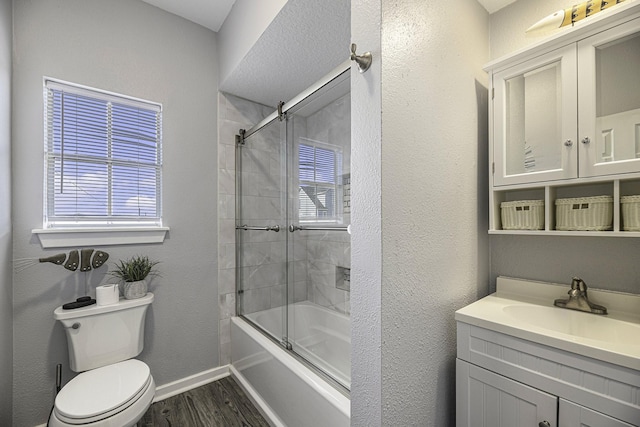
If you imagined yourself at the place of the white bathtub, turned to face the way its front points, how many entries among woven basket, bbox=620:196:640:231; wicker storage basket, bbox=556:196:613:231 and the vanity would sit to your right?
0

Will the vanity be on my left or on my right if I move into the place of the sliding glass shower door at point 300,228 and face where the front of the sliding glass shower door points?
on my left

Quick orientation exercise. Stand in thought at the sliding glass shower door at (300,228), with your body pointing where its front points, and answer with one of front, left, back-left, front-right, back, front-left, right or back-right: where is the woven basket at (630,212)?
left

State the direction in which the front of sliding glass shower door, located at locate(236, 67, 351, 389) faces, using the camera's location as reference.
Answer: facing the viewer and to the left of the viewer

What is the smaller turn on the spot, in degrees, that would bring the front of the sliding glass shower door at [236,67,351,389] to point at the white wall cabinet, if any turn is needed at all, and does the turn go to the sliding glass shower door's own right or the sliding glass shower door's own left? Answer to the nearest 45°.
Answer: approximately 90° to the sliding glass shower door's own left

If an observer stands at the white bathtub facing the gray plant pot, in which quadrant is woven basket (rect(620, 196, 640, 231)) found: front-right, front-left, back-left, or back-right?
back-left

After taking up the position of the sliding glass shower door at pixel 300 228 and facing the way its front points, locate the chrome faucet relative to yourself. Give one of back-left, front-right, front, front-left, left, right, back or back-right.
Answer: left

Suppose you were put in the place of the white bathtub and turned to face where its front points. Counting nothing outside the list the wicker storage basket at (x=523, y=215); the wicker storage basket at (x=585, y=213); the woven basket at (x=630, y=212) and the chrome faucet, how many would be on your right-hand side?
0

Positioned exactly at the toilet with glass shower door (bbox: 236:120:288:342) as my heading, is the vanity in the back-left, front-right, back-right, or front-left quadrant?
front-right

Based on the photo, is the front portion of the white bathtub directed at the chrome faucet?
no

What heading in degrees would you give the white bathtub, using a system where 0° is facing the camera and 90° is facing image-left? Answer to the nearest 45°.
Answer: approximately 45°

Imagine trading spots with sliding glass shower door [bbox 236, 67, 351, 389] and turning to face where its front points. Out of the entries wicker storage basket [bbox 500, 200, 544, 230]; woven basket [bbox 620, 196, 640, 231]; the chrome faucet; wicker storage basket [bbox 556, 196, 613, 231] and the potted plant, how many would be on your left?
4

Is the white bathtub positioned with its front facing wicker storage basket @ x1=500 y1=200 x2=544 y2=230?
no

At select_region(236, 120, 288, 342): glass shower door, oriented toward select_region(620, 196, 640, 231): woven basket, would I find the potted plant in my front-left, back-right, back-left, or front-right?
back-right

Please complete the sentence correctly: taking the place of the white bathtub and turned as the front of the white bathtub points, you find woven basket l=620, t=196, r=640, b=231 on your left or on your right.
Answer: on your left

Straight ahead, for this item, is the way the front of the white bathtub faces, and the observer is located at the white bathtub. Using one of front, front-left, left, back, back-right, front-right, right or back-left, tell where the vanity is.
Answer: left

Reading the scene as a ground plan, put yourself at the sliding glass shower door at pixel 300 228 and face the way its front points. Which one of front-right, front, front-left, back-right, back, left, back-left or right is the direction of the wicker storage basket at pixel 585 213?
left

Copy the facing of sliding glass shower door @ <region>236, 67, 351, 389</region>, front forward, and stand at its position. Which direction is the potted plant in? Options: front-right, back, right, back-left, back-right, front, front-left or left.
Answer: front-right

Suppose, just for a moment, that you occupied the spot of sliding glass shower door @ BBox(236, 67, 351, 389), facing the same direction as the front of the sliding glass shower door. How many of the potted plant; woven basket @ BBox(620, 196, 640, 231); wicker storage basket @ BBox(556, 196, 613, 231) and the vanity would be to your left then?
3
